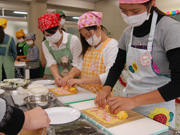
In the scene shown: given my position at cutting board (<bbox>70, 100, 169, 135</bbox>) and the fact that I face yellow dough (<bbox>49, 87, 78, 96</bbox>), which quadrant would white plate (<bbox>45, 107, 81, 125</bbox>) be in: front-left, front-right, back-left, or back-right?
front-left

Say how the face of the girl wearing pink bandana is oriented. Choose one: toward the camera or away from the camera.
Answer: toward the camera

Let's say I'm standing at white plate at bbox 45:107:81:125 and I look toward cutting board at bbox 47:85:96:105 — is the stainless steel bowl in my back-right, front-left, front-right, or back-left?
front-left

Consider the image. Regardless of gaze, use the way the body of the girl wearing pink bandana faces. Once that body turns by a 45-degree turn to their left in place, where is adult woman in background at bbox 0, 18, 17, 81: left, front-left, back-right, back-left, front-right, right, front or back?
back-right

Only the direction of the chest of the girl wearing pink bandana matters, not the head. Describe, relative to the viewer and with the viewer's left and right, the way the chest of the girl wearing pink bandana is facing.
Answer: facing the viewer and to the left of the viewer

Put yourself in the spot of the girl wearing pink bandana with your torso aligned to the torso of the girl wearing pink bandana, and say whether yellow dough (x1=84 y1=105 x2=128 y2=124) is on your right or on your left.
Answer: on your left

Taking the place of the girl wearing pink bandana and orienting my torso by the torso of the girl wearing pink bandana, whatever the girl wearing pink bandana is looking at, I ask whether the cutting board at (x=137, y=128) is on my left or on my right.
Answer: on my left
